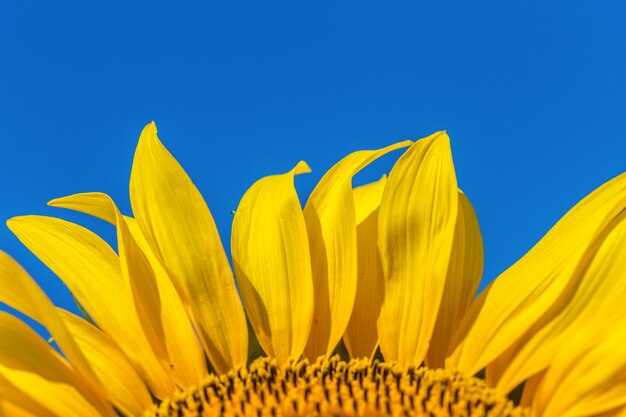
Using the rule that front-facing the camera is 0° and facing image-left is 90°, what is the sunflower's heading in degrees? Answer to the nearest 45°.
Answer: approximately 0°
